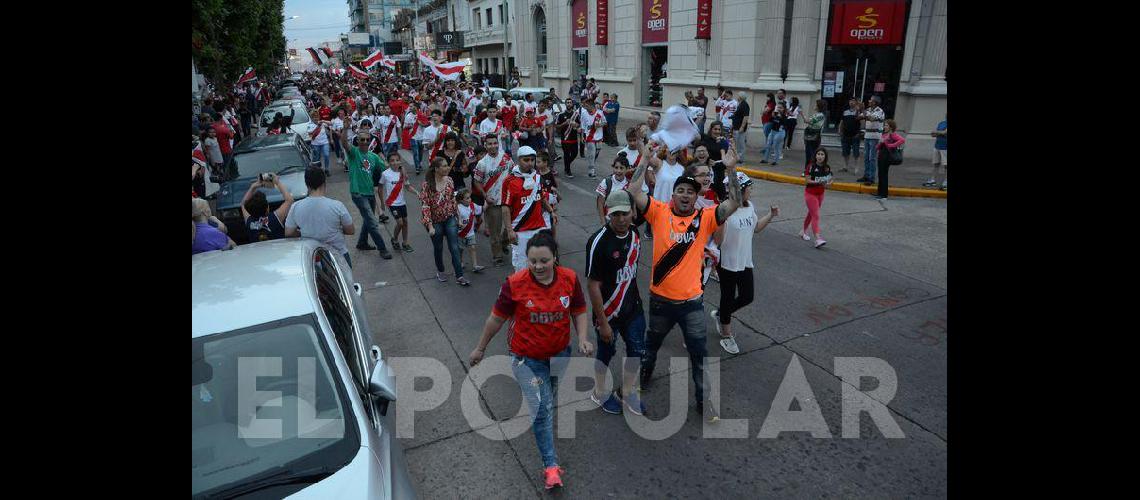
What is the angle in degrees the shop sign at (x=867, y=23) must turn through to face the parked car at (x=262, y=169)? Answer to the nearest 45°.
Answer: approximately 45° to its right

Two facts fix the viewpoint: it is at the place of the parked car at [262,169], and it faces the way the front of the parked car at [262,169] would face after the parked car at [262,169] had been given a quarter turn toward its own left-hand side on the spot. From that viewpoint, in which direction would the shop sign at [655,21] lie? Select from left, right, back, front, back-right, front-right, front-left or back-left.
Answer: front-left

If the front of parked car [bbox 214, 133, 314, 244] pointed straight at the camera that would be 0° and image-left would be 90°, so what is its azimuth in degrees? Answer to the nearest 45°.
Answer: approximately 0°

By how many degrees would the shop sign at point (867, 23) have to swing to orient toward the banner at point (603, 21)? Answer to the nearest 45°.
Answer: approximately 135° to its right

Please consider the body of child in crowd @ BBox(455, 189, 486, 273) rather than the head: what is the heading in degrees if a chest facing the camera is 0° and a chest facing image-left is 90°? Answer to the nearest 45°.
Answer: approximately 315°

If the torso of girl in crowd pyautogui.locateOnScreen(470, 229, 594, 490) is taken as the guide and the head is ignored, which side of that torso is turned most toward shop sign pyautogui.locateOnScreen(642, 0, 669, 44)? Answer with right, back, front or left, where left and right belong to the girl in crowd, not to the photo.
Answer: back
